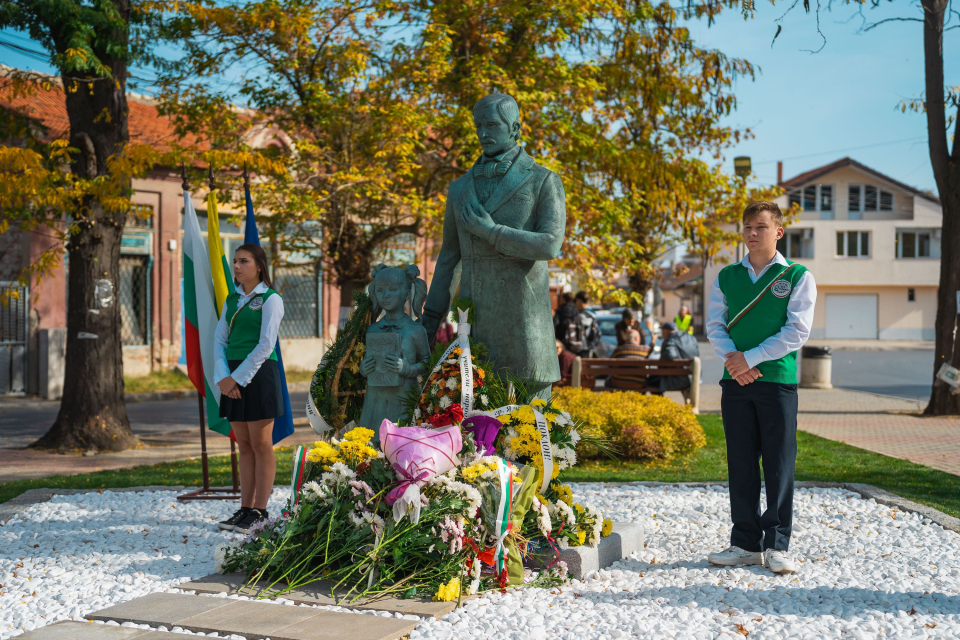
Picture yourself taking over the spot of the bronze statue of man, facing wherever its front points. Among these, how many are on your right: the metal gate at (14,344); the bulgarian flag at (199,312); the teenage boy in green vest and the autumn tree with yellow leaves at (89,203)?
3

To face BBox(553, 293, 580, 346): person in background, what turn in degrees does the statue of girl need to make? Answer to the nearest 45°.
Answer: approximately 135° to its right

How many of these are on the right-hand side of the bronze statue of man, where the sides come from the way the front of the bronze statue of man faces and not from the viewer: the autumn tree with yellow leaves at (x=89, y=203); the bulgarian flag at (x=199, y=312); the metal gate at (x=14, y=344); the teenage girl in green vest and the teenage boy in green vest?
4

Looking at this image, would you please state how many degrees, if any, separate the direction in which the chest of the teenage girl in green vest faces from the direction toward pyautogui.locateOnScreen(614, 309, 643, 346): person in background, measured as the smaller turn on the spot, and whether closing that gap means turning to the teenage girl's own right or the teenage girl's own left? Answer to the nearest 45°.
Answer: approximately 180°

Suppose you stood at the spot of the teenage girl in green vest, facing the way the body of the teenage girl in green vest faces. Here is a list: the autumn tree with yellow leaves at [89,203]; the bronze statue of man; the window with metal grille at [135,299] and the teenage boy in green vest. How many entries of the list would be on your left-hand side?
2

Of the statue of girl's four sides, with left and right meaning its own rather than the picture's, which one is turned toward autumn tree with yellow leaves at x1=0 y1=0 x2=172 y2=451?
right

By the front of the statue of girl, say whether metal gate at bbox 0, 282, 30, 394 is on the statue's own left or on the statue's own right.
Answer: on the statue's own right

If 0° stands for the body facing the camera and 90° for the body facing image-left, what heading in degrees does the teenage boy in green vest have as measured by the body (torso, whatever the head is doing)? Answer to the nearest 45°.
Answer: approximately 45°

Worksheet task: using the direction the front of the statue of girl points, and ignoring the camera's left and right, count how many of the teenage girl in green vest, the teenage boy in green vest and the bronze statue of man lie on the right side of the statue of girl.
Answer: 1

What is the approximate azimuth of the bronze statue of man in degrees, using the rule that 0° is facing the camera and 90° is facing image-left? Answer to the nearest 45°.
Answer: approximately 45°

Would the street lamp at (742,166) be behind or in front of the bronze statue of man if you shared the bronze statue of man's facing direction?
behind
